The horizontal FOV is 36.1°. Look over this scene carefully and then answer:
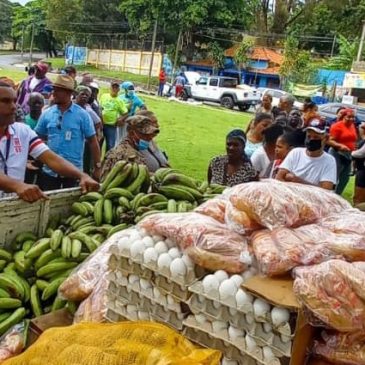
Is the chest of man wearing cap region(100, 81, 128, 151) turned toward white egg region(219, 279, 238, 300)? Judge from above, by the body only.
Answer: yes

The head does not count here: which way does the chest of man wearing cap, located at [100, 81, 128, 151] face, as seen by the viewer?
toward the camera

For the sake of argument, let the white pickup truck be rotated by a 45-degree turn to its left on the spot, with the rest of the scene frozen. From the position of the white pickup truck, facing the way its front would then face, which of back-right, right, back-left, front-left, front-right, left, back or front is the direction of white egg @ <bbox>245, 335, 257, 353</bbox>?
left

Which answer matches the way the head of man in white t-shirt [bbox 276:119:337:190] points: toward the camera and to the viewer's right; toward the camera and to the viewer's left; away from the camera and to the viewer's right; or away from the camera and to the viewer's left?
toward the camera and to the viewer's left

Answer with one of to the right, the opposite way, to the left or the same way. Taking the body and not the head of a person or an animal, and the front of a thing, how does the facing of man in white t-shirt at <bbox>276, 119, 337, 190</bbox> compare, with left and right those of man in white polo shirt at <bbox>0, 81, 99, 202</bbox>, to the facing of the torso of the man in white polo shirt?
to the right

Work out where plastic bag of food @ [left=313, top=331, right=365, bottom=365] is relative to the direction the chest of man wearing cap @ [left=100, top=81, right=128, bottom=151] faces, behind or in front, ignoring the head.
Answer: in front

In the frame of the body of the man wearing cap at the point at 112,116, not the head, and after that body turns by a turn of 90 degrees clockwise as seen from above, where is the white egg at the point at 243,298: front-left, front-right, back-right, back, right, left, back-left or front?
left

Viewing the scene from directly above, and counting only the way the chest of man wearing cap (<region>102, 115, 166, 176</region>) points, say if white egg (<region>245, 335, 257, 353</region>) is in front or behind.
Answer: in front

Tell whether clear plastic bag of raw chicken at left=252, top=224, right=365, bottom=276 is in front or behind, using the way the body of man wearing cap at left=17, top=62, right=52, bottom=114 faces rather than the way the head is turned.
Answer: in front

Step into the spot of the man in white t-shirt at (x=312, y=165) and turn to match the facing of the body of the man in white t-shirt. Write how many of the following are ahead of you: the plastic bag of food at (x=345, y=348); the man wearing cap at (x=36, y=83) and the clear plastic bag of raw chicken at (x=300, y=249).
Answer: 2

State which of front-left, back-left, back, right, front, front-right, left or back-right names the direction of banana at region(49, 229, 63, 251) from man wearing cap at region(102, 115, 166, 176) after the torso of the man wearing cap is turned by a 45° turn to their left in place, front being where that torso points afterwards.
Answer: right

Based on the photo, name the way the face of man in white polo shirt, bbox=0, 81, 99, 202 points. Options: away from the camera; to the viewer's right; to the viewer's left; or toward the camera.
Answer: to the viewer's right

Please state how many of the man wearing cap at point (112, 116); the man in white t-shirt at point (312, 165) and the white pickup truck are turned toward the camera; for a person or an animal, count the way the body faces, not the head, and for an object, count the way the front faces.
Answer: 2

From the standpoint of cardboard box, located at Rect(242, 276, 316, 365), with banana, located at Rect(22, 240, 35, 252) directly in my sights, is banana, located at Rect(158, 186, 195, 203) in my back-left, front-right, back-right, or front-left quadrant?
front-right

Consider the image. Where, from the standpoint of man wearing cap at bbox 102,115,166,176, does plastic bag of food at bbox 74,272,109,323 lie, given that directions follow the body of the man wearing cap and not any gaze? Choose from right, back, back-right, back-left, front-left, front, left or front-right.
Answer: front-right
